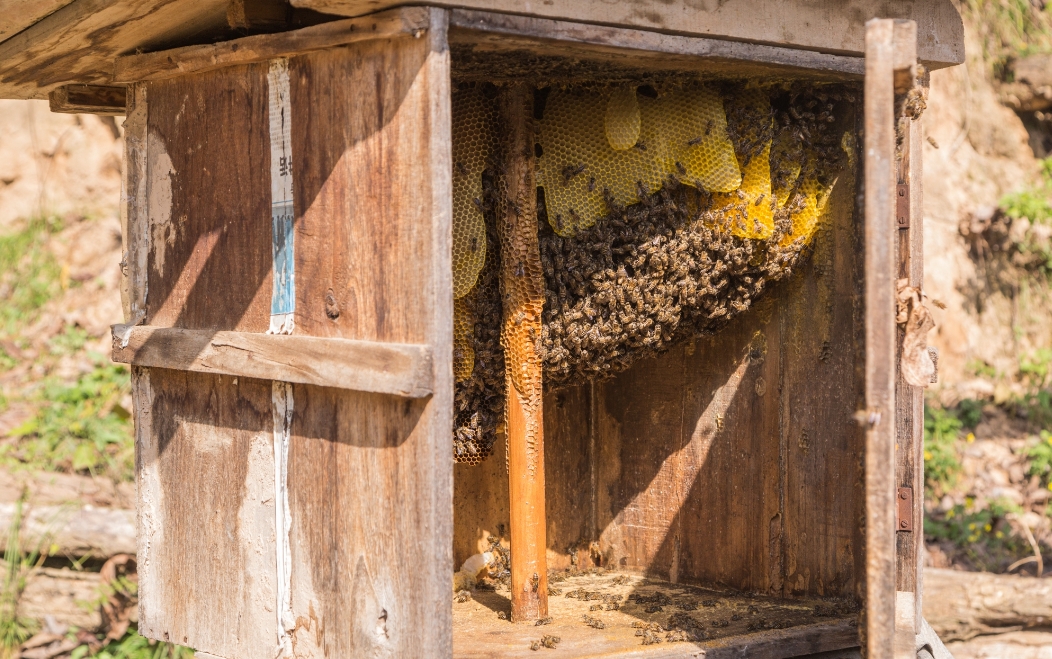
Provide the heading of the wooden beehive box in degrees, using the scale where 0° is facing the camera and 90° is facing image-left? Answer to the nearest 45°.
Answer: approximately 315°

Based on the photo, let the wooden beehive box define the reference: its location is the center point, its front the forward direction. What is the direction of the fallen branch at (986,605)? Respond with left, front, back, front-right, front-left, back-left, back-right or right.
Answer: left
